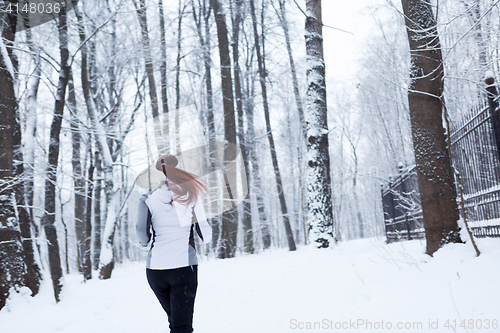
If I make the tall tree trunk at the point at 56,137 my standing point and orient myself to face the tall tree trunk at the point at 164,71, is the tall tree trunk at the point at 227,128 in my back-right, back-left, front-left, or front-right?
front-right

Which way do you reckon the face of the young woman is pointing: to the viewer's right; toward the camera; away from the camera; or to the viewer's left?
away from the camera

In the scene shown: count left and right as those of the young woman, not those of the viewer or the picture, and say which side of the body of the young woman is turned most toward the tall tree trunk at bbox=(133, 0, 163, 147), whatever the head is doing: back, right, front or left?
front

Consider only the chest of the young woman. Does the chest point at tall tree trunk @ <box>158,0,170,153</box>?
yes

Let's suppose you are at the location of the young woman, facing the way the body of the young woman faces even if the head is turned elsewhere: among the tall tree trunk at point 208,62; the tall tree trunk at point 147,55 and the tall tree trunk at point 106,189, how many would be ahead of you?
3

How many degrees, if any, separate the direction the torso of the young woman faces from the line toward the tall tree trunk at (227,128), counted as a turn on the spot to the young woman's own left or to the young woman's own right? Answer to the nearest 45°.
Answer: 0° — they already face it

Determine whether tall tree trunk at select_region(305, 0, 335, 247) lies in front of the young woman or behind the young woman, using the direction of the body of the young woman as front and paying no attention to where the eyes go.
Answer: in front

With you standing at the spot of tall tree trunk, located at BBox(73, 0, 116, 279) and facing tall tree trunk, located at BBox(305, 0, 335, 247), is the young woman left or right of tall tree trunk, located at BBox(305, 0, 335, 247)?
right

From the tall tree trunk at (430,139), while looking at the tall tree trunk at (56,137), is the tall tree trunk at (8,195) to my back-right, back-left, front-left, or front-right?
front-left

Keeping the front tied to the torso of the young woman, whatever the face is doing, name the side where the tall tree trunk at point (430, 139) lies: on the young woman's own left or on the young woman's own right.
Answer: on the young woman's own right

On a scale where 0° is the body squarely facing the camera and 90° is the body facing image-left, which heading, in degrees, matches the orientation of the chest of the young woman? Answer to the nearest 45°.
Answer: approximately 180°

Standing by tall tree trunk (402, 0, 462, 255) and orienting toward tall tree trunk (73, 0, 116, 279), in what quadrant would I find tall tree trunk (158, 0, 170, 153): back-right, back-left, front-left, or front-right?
front-right

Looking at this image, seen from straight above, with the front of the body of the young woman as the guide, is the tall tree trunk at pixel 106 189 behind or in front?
in front
